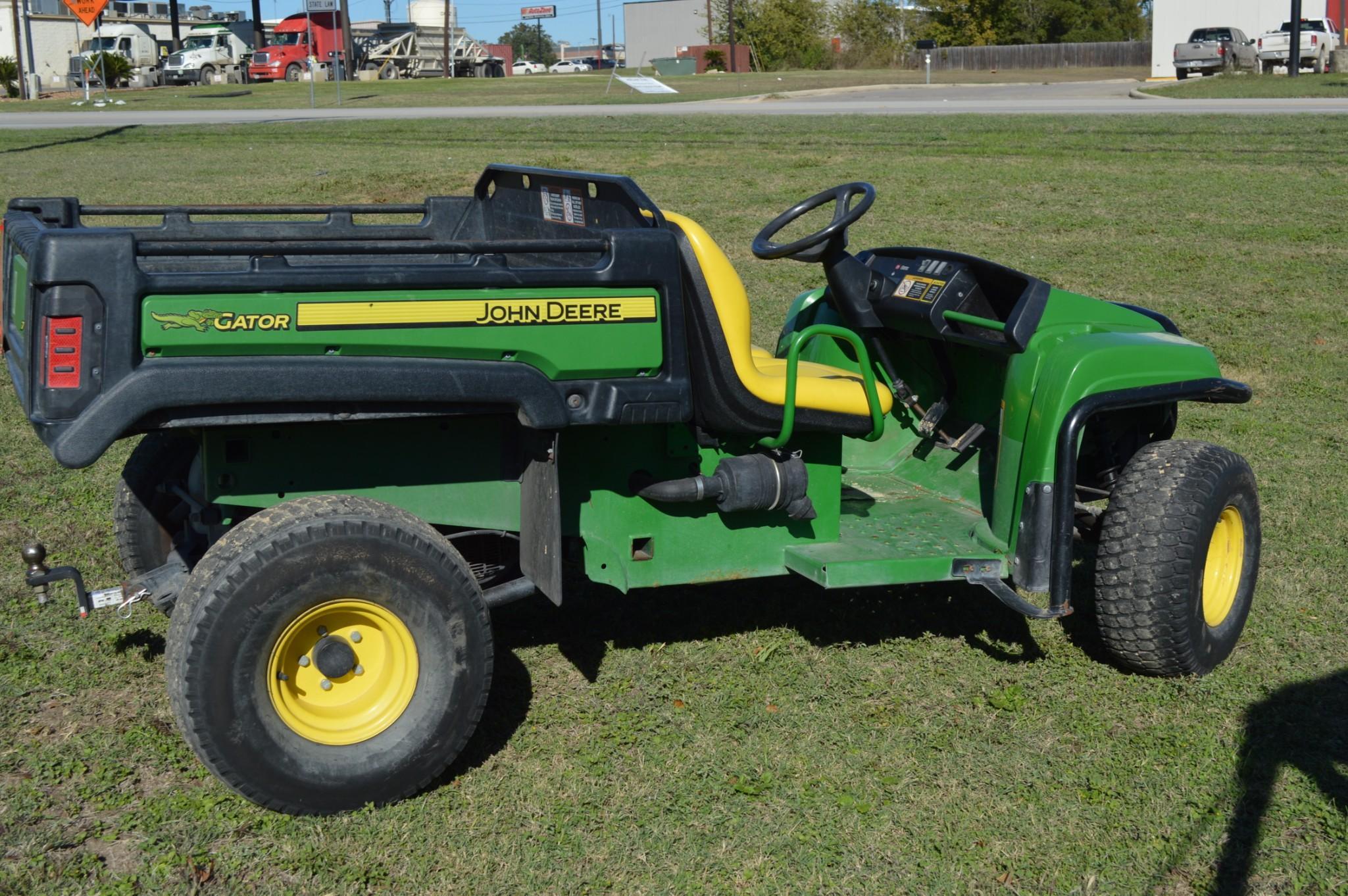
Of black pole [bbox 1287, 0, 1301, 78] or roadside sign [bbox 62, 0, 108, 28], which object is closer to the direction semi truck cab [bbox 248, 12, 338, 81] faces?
the roadside sign

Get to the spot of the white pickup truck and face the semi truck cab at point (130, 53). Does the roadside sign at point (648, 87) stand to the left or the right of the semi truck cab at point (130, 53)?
left

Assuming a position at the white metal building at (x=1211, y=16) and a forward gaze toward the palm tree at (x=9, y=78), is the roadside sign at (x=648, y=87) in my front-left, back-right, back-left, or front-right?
front-left

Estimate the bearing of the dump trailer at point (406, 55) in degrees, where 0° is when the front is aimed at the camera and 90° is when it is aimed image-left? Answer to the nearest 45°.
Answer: approximately 45°

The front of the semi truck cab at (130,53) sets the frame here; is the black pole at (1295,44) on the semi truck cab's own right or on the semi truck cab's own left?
on the semi truck cab's own left

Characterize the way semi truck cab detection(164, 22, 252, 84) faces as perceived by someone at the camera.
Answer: facing the viewer and to the left of the viewer

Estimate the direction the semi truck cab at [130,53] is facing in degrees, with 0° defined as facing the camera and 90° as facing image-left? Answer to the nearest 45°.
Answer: approximately 45°

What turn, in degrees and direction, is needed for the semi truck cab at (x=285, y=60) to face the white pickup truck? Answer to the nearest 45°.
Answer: approximately 90° to its left

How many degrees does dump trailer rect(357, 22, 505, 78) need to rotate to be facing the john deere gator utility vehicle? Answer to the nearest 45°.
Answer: approximately 45° to its left

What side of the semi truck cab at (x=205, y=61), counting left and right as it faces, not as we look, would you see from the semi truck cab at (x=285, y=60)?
left
